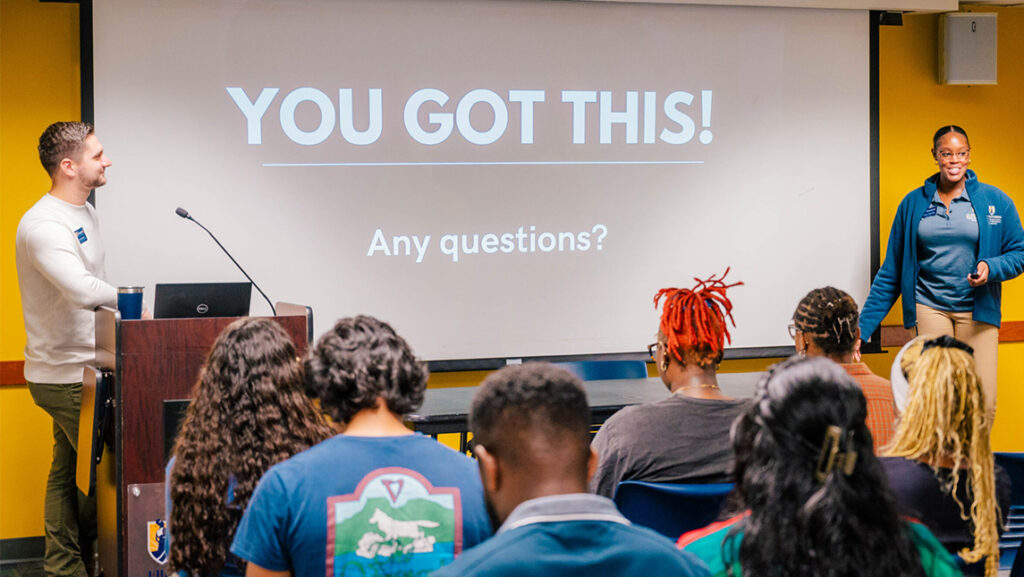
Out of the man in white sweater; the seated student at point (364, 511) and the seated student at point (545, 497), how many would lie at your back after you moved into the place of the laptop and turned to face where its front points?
2

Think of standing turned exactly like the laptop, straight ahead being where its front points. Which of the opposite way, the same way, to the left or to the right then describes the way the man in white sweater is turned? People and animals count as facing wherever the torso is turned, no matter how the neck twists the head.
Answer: to the right

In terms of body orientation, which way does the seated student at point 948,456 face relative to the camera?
away from the camera

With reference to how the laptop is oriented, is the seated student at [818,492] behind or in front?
behind

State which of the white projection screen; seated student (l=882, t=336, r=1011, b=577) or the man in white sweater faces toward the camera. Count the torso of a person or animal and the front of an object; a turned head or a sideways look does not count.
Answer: the white projection screen

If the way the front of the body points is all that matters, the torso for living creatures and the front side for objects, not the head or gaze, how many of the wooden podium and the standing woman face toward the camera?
2

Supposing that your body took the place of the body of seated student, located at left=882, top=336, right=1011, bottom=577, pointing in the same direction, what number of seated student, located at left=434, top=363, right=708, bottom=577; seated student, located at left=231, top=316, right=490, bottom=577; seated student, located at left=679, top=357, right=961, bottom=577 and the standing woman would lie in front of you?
1

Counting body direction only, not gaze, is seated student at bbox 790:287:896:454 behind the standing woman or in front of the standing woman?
in front

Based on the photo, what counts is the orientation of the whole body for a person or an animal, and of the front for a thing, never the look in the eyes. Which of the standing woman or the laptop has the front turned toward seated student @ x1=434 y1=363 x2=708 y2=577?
the standing woman

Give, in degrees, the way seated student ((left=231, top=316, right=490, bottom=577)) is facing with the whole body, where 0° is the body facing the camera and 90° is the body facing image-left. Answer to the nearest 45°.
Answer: approximately 180°

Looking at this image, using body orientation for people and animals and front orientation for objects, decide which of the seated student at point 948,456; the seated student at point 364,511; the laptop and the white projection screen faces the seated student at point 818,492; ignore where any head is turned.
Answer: the white projection screen

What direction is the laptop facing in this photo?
away from the camera

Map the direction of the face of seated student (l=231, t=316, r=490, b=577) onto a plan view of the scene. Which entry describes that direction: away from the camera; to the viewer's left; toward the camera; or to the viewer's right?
away from the camera
